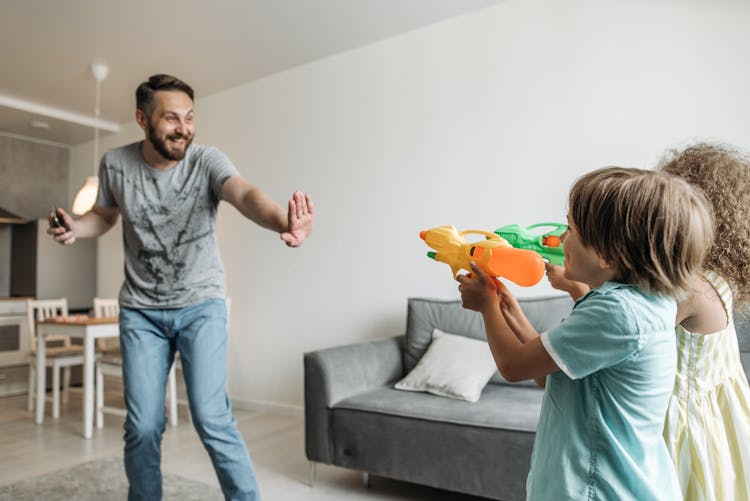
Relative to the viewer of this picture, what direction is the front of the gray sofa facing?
facing the viewer and to the left of the viewer

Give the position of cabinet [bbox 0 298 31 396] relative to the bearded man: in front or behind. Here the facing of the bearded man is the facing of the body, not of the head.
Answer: behind

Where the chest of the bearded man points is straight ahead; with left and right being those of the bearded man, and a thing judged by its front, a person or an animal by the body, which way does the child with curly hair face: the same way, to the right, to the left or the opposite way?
the opposite way

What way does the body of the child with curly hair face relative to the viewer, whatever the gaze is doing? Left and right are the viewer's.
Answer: facing away from the viewer and to the left of the viewer

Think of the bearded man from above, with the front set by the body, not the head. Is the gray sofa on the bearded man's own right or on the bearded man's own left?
on the bearded man's own left

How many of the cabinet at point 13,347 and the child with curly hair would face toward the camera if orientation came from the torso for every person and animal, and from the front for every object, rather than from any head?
1

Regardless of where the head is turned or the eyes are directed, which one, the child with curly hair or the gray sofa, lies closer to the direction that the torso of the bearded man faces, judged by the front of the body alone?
the child with curly hair

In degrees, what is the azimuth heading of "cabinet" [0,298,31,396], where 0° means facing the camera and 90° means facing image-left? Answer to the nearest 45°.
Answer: approximately 0°
